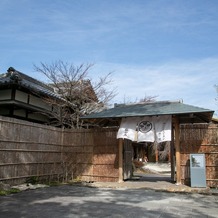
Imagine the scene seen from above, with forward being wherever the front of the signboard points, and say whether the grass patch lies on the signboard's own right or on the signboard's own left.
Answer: on the signboard's own right

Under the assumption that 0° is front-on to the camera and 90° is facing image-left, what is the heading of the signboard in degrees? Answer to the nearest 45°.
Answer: approximately 0°
